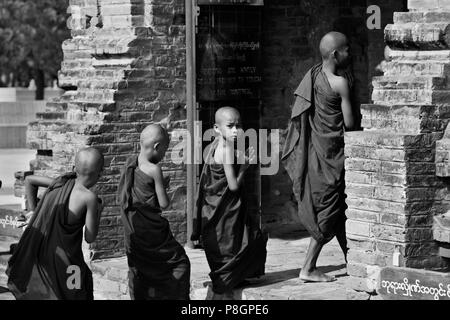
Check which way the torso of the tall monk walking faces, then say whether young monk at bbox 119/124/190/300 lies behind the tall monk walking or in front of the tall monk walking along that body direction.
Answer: behind

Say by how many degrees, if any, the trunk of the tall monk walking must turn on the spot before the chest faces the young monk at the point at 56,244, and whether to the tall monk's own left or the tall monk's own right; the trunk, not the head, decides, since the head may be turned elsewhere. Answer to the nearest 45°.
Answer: approximately 180°

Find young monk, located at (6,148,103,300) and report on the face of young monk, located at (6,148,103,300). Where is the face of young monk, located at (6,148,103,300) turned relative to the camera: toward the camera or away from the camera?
away from the camera

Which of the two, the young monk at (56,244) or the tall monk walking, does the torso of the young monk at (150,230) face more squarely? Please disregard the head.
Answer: the tall monk walking

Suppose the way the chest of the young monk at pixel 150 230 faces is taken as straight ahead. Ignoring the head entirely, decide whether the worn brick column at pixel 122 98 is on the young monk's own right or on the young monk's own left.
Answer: on the young monk's own left

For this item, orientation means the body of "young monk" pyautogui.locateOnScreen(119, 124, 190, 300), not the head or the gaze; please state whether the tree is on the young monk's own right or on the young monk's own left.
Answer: on the young monk's own left

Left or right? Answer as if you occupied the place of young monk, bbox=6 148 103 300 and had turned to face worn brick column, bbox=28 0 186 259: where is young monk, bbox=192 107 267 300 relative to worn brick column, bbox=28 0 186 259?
right
